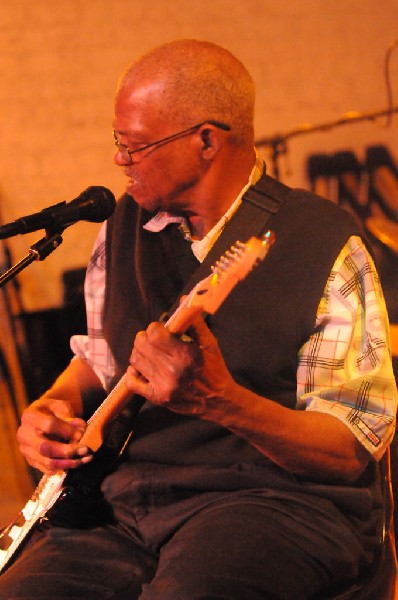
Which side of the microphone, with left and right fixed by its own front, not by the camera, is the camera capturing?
right
